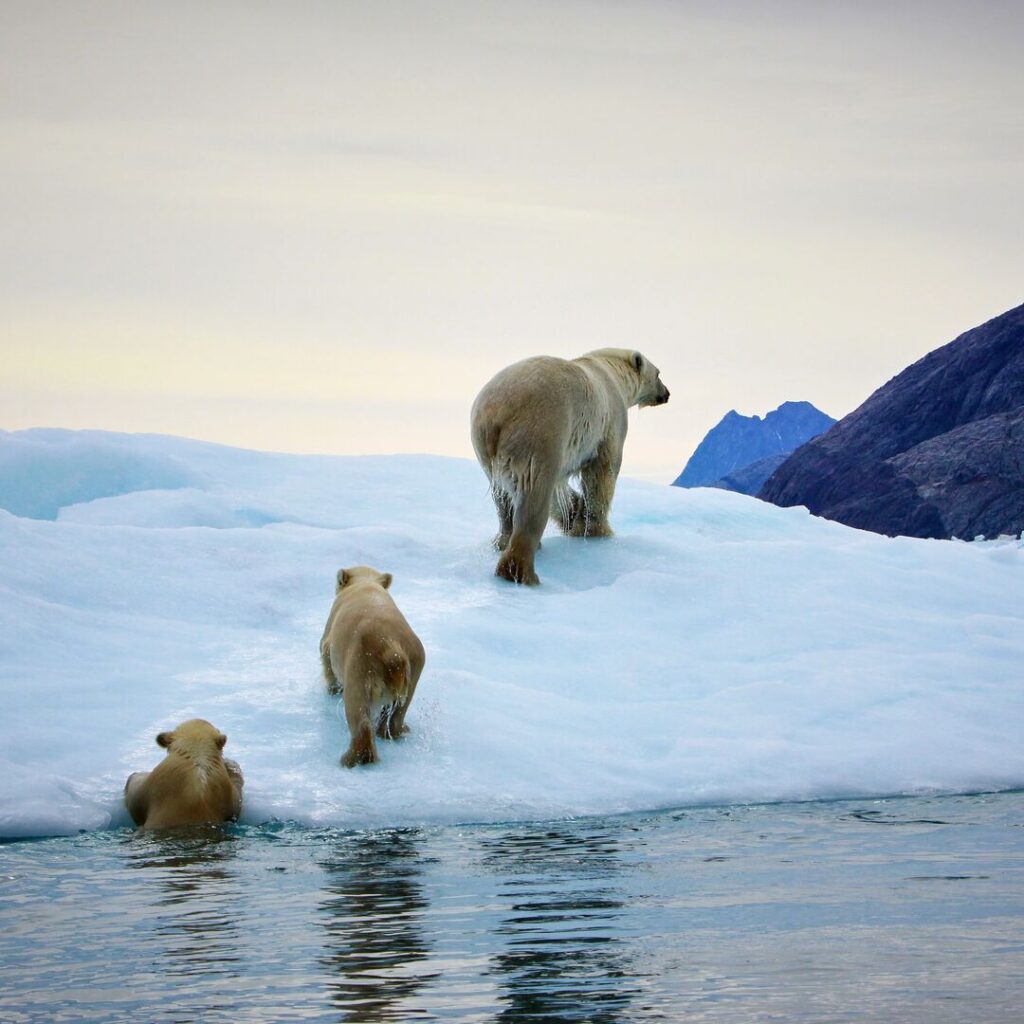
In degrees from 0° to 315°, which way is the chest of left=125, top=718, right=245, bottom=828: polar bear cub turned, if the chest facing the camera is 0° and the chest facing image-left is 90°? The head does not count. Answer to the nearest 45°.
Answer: approximately 180°

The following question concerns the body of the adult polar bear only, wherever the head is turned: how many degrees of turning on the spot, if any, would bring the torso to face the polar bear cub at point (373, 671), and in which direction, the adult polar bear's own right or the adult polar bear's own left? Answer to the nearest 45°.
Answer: approximately 135° to the adult polar bear's own right

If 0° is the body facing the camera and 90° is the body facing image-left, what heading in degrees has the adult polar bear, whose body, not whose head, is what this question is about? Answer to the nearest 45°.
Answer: approximately 225°

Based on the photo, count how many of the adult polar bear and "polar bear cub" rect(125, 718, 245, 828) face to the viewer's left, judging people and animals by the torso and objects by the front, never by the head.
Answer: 0

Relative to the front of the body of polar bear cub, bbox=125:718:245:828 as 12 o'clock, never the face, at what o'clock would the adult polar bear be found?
The adult polar bear is roughly at 1 o'clock from the polar bear cub.
